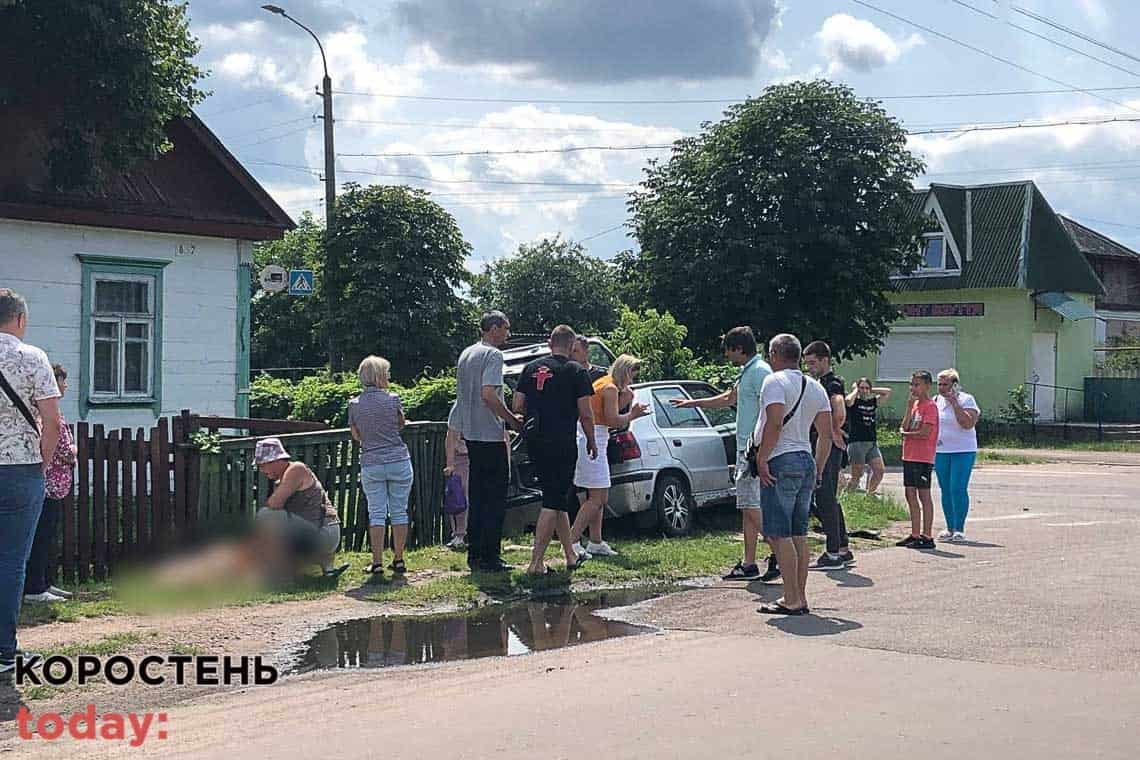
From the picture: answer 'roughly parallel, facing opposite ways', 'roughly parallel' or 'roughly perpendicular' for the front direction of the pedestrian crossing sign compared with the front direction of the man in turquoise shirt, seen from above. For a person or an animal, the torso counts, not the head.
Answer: roughly perpendicular

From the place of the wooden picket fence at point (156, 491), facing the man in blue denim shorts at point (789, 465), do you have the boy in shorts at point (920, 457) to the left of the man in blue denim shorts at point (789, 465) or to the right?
left

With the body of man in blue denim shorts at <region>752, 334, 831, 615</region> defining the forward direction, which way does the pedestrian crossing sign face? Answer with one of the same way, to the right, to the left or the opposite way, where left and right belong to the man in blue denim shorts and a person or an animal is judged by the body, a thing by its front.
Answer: the opposite way

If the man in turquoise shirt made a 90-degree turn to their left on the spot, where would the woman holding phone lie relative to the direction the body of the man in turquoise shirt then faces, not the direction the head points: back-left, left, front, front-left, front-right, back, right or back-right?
back-left

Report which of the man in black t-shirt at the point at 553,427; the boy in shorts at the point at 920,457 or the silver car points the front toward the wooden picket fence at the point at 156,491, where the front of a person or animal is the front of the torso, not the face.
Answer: the boy in shorts

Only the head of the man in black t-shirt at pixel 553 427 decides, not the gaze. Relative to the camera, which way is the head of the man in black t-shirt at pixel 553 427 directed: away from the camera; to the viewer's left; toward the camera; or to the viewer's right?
away from the camera

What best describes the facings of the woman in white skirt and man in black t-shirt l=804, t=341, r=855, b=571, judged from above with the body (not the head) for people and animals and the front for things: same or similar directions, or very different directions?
very different directions

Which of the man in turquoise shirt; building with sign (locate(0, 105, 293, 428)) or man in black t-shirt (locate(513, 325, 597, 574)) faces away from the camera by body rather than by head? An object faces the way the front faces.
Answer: the man in black t-shirt

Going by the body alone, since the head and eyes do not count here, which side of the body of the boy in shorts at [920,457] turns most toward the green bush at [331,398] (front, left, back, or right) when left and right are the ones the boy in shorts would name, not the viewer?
right

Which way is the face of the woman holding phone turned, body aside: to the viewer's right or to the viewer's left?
to the viewer's left
